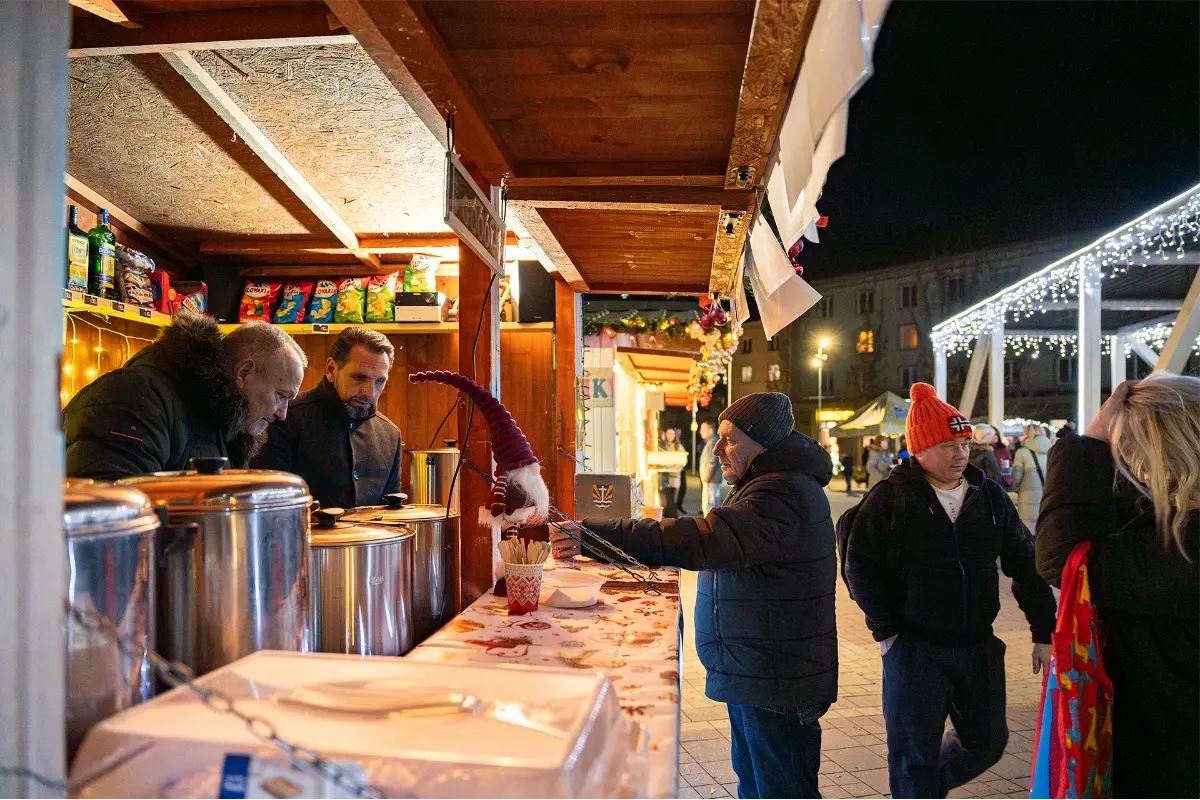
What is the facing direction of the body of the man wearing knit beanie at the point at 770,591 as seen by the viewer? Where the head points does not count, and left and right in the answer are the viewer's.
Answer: facing to the left of the viewer

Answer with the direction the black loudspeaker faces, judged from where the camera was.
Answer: facing the viewer

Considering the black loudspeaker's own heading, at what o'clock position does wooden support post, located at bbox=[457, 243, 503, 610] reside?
The wooden support post is roughly at 12 o'clock from the black loudspeaker.

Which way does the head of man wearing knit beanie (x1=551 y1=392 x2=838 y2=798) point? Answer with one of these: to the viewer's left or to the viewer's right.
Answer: to the viewer's left

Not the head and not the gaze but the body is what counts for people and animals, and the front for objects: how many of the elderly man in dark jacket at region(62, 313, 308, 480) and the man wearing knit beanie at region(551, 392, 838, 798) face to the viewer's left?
1

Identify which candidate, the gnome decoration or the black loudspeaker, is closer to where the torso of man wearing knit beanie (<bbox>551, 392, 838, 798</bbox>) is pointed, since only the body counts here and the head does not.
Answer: the gnome decoration

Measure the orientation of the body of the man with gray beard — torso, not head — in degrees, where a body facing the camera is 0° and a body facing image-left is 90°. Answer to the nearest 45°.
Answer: approximately 315°

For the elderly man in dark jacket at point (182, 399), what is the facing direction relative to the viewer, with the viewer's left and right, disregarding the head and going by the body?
facing to the right of the viewer

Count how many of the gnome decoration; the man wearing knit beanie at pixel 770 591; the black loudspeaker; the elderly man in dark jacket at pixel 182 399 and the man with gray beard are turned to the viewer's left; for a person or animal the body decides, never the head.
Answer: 1

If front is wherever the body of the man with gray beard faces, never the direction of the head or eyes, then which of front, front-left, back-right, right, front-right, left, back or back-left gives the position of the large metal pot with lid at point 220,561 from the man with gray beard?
front-right

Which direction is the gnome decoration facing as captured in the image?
to the viewer's right
